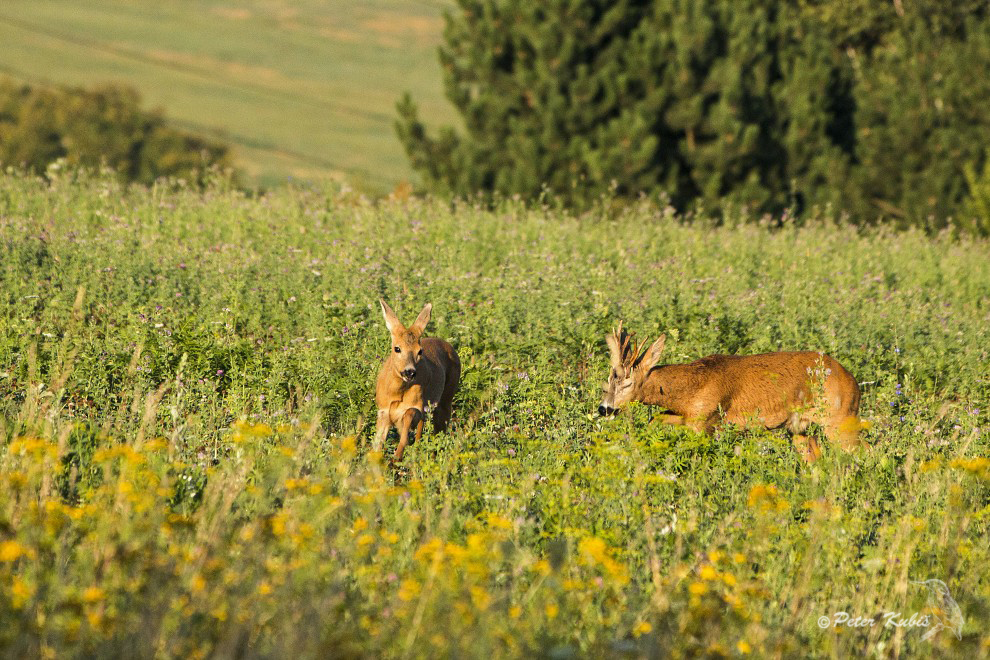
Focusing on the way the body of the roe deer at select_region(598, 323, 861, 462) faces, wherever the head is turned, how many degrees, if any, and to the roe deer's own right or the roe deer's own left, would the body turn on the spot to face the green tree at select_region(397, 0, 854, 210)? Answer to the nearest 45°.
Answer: approximately 90° to the roe deer's own right

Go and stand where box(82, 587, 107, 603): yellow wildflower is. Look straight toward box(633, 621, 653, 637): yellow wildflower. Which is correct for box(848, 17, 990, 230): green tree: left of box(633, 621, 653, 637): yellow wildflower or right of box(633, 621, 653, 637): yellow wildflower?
left

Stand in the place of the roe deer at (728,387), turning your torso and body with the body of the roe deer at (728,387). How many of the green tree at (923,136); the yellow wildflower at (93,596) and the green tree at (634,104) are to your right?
2

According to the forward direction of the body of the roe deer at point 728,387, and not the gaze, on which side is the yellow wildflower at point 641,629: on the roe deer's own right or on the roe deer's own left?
on the roe deer's own left

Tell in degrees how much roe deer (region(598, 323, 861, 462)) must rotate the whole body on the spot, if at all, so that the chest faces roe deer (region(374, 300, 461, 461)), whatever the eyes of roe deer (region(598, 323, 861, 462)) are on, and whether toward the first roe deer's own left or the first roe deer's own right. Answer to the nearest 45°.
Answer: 0° — it already faces it

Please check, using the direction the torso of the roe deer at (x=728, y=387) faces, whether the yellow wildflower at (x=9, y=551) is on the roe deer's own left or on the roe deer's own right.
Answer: on the roe deer's own left

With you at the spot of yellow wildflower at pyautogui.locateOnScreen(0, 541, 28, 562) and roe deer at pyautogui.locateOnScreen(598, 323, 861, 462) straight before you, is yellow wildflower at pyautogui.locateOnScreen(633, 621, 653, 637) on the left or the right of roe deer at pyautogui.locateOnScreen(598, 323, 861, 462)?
right

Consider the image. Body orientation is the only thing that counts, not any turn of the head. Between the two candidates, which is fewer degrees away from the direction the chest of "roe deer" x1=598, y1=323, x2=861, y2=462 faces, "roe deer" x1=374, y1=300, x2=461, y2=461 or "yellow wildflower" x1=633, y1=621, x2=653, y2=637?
the roe deer

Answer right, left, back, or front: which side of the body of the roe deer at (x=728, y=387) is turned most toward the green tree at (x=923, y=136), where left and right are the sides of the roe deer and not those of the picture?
right

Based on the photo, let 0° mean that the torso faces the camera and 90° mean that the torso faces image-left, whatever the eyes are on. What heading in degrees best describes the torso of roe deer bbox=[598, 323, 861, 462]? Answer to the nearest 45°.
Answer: approximately 90°

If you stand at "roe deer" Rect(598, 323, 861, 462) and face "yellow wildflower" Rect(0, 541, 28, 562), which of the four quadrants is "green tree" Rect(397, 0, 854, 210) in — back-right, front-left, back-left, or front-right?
back-right
